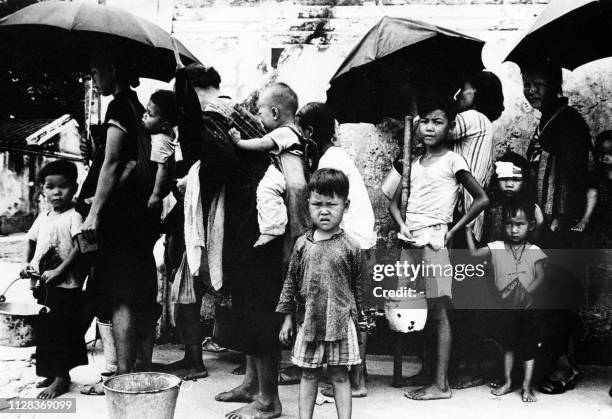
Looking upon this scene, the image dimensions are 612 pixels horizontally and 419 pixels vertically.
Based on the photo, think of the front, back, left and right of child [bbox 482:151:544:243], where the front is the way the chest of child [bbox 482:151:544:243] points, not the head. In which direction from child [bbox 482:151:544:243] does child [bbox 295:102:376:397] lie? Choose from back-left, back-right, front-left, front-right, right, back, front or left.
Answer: front-right

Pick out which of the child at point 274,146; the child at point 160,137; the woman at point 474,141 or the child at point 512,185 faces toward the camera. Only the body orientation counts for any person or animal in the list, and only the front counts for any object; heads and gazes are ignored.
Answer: the child at point 512,185

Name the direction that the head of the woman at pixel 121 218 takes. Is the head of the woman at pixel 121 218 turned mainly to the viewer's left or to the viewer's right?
to the viewer's left

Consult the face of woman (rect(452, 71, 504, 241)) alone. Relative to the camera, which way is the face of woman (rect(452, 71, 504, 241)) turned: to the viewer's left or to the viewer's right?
to the viewer's left

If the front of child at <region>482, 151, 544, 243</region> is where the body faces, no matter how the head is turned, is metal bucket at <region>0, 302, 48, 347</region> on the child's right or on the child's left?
on the child's right

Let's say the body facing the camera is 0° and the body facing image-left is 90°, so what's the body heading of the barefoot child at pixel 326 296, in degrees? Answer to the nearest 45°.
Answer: approximately 0°

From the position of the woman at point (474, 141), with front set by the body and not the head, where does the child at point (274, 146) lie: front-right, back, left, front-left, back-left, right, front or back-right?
front-left
